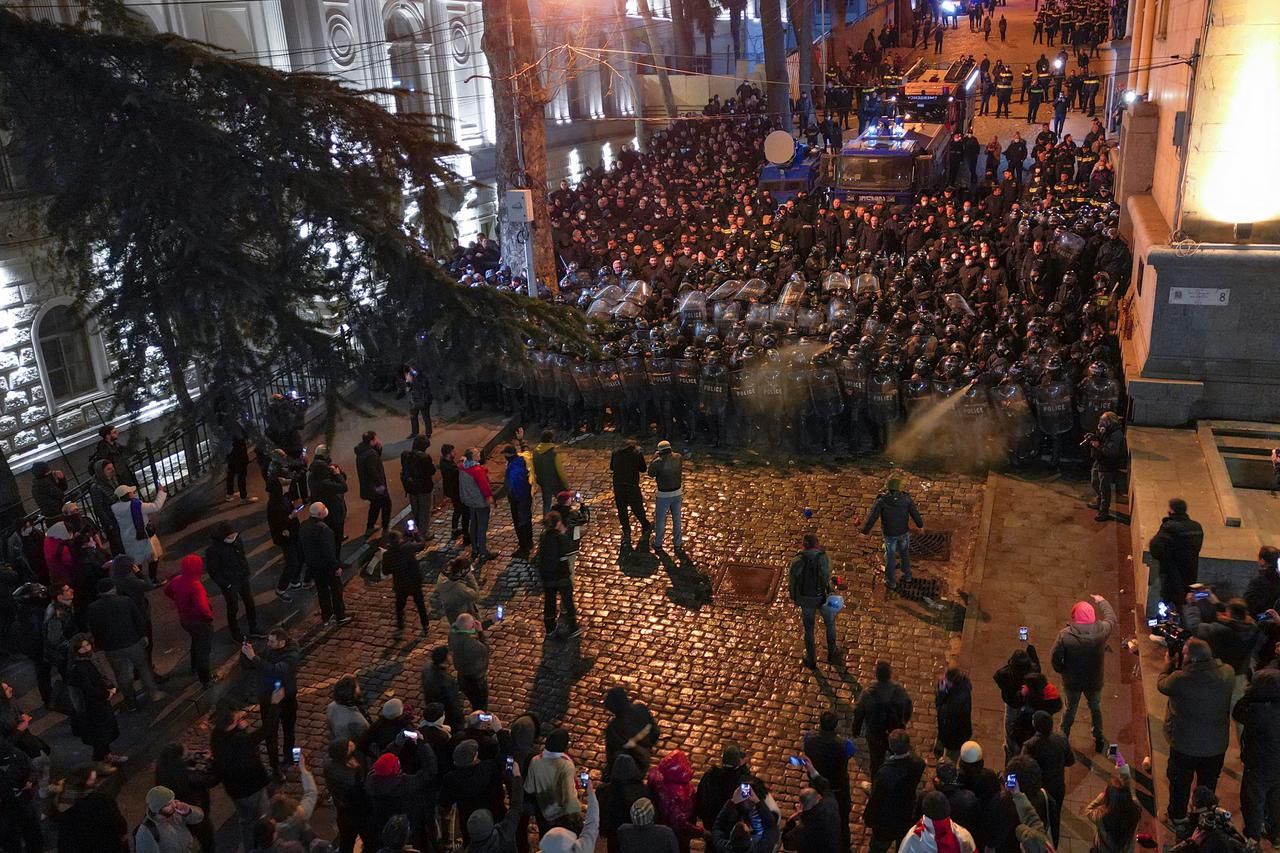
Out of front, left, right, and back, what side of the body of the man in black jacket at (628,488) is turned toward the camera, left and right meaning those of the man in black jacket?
back

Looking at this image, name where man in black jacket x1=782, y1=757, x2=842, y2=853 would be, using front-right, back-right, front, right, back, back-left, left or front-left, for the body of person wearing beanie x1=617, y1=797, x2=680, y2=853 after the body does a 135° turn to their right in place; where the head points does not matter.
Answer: front-left

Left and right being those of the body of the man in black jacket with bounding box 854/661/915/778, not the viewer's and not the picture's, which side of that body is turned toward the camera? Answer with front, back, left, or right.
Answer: back

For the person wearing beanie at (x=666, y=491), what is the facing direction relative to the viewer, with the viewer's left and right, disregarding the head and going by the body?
facing away from the viewer

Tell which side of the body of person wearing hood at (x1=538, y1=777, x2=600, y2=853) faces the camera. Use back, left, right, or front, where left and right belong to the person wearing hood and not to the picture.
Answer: back

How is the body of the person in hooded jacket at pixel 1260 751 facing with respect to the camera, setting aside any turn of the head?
away from the camera

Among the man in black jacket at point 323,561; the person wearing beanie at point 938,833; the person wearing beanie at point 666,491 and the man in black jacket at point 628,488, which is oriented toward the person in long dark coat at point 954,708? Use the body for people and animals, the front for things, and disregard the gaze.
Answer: the person wearing beanie at point 938,833

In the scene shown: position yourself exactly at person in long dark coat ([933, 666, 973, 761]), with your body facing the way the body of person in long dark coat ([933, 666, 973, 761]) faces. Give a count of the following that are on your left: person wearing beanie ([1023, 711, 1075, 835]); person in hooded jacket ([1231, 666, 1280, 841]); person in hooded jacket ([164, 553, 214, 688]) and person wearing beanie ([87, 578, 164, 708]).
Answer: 2

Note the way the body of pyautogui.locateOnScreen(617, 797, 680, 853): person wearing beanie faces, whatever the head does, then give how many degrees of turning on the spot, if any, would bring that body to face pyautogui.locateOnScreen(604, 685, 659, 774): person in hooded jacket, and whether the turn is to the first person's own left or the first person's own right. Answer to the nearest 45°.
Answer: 0° — they already face them

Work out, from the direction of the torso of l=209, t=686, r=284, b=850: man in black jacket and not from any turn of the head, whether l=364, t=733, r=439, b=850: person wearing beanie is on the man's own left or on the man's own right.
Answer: on the man's own right

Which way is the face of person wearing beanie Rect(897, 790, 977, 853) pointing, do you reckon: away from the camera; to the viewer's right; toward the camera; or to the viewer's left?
away from the camera

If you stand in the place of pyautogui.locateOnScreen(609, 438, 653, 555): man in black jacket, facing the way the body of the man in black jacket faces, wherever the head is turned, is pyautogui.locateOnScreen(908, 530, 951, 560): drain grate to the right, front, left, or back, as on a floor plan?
right

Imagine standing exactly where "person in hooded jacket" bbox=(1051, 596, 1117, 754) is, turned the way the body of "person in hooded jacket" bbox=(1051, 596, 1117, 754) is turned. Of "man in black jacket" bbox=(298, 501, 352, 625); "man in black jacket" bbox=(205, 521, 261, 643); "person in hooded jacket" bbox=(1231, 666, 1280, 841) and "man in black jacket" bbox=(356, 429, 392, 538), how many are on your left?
3

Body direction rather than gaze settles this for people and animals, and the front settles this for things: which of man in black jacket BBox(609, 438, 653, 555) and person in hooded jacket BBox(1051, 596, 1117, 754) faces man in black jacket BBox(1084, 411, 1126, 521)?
the person in hooded jacket
